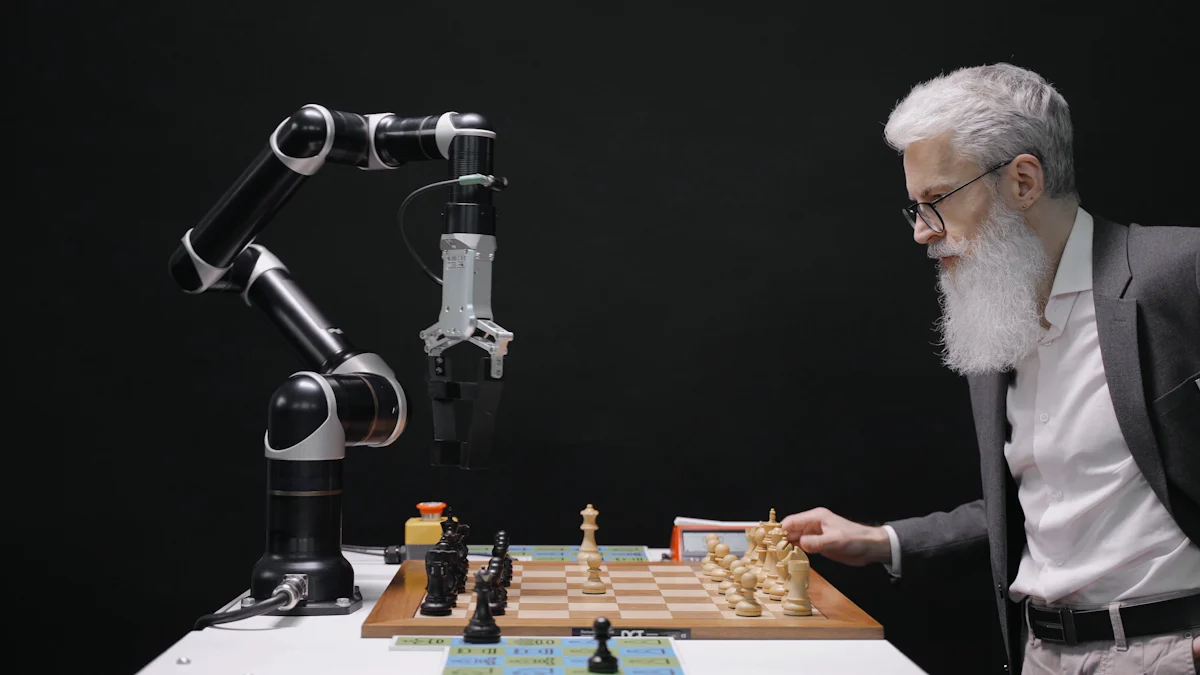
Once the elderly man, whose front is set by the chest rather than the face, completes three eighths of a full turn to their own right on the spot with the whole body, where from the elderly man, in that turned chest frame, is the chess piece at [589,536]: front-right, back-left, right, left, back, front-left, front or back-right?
left

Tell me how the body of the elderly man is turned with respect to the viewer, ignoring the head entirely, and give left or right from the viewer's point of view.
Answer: facing the viewer and to the left of the viewer

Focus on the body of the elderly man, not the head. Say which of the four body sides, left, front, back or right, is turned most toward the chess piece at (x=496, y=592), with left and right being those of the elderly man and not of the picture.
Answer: front

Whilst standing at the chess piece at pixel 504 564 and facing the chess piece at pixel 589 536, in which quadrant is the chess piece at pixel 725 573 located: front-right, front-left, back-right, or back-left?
front-right

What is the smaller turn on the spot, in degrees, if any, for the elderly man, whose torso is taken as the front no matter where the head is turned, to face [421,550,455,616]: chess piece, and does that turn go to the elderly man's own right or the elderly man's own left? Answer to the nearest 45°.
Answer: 0° — they already face it

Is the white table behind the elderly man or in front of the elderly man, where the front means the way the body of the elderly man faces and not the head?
in front

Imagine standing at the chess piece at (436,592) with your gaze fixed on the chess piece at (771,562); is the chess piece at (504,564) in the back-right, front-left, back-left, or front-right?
front-left

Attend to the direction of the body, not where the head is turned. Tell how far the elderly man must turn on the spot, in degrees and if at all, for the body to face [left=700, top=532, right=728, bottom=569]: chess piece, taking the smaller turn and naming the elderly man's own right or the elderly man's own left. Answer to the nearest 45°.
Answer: approximately 45° to the elderly man's own right

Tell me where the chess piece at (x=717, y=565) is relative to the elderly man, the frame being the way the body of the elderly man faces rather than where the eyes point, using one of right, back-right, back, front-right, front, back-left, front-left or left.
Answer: front-right

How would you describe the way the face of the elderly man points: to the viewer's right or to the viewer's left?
to the viewer's left

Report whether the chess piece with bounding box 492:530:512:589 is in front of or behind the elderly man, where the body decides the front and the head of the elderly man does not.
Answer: in front

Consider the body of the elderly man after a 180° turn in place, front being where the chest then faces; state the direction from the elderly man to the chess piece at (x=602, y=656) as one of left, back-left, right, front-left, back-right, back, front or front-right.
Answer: back

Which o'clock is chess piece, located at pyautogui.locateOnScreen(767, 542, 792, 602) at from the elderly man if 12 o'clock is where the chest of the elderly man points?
The chess piece is roughly at 1 o'clock from the elderly man.

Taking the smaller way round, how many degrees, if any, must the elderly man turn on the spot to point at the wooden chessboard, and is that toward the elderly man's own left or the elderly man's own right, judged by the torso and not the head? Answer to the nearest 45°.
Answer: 0° — they already face it
